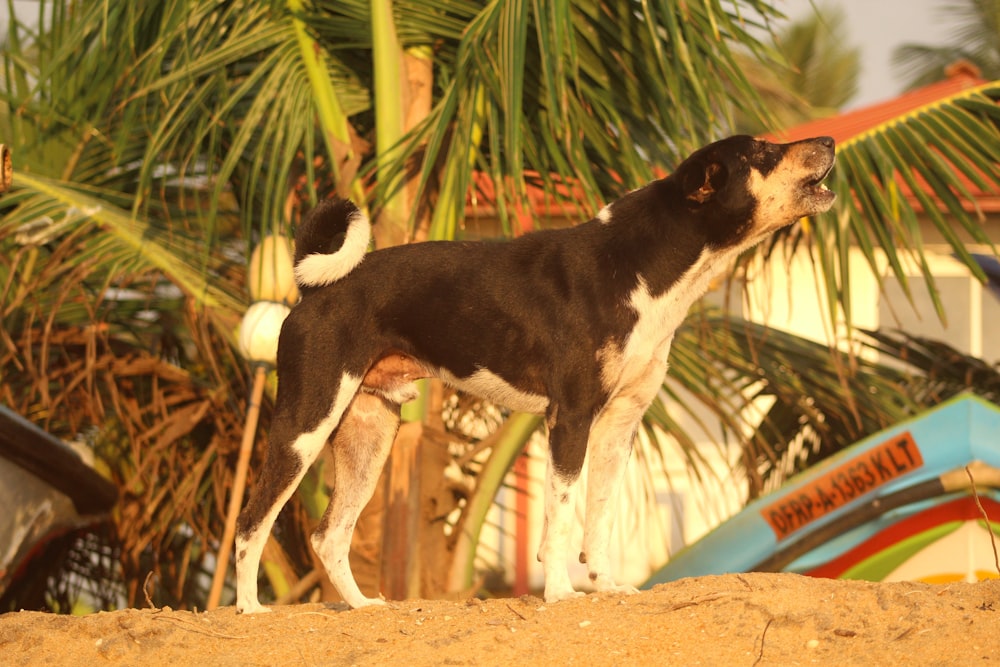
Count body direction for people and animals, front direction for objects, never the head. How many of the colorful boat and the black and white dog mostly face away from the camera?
0

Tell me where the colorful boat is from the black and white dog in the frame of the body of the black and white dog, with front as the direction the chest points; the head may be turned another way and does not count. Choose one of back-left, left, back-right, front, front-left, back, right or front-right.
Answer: front-left

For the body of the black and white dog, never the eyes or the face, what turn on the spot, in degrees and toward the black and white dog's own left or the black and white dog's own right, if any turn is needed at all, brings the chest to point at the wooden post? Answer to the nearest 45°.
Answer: approximately 135° to the black and white dog's own left

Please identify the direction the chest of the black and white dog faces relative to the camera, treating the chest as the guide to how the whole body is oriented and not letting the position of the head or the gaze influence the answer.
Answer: to the viewer's right
